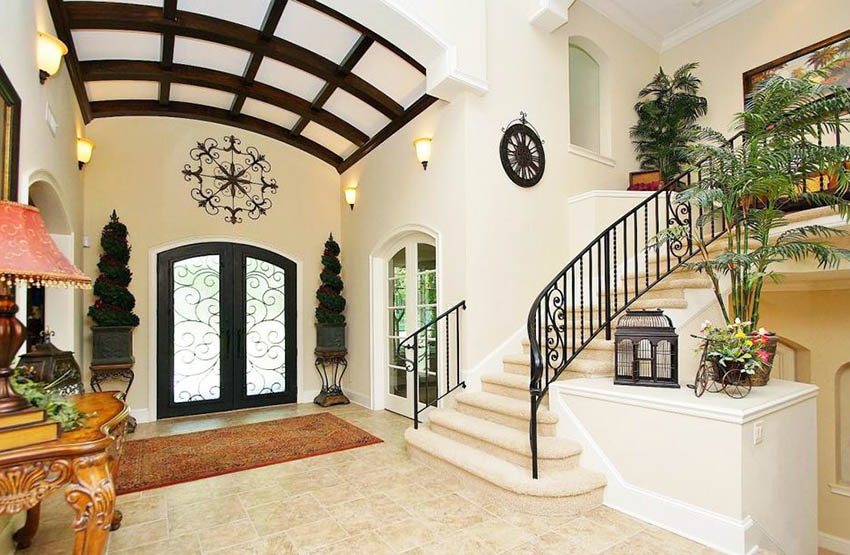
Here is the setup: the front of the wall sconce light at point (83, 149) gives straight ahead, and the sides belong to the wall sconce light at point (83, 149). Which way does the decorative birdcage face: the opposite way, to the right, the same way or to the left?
to the right

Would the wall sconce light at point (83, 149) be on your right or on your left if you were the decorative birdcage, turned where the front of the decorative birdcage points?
on your right

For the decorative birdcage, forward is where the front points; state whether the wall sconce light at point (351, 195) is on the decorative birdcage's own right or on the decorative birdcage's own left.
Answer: on the decorative birdcage's own right

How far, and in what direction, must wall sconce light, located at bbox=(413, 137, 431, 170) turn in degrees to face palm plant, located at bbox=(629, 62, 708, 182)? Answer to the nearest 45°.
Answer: approximately 135° to its left

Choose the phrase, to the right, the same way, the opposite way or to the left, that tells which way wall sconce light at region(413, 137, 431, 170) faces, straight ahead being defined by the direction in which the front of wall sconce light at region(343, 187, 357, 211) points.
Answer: the same way

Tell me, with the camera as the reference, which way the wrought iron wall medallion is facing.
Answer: facing the viewer

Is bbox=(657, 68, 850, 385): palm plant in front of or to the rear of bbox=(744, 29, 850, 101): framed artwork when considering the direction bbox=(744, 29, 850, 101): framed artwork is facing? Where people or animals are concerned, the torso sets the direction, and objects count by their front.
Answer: in front

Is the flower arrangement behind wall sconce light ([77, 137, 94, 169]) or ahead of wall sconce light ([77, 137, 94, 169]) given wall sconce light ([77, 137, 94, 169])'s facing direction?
ahead

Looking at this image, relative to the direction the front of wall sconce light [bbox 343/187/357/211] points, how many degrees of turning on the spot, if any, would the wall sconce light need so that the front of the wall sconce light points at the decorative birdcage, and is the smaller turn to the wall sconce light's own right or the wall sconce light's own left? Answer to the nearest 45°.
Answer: approximately 90° to the wall sconce light's own left

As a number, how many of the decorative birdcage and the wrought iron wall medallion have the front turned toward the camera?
2

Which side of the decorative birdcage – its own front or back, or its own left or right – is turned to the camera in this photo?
front

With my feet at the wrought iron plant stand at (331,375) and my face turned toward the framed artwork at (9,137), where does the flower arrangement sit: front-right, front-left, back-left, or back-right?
front-left

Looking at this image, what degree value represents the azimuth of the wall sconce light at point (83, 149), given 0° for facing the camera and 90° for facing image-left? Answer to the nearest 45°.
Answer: approximately 315°

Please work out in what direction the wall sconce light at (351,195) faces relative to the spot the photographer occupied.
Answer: facing the viewer and to the left of the viewer

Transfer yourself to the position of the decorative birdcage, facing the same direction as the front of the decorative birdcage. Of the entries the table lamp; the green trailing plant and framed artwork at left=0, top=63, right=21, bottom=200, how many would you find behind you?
0

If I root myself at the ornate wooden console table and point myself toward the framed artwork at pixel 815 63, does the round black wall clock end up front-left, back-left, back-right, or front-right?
front-left
